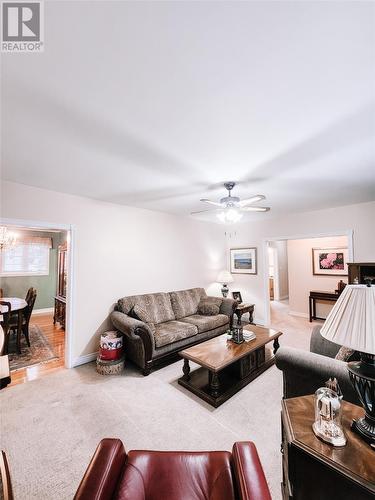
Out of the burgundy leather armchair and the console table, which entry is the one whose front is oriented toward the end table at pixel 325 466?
the console table

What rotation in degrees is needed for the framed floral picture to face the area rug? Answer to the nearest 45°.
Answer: approximately 45° to its right

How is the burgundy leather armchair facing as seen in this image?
away from the camera

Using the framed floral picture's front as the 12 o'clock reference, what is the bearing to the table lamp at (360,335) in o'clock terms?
The table lamp is roughly at 12 o'clock from the framed floral picture.

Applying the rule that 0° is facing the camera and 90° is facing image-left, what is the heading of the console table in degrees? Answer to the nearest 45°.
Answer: approximately 0°

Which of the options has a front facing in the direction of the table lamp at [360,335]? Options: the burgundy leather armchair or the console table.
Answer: the console table

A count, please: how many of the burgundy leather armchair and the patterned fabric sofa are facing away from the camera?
1

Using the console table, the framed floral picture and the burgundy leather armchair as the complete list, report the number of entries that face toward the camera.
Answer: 2

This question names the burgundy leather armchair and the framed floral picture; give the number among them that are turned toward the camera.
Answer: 1

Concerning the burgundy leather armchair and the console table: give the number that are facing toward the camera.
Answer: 1

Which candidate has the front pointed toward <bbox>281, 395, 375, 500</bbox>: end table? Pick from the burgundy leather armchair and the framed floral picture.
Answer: the framed floral picture
